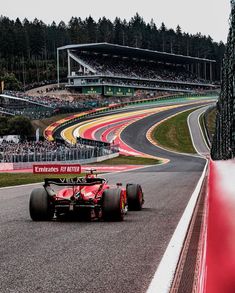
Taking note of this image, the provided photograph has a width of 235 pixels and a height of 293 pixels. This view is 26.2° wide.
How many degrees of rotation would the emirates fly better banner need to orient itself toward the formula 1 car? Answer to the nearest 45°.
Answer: approximately 45° to its left

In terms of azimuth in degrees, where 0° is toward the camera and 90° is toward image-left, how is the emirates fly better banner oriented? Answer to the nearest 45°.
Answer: approximately 0°
